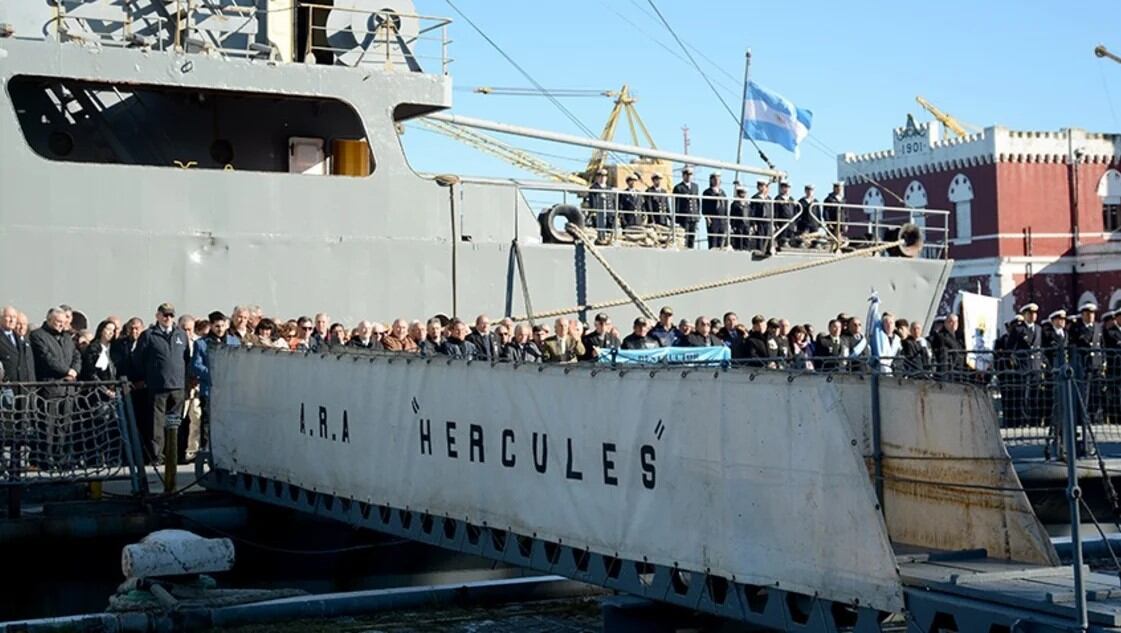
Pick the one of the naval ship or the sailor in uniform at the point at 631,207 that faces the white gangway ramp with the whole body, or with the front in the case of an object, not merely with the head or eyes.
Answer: the sailor in uniform

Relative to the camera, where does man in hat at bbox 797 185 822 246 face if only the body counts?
toward the camera

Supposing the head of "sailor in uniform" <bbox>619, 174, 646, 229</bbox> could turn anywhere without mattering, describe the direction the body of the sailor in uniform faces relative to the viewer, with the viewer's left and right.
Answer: facing the viewer

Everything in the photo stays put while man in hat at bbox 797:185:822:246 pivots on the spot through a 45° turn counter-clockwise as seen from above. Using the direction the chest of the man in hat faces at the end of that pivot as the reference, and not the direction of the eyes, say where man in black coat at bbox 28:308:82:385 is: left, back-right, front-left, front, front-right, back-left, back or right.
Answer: right

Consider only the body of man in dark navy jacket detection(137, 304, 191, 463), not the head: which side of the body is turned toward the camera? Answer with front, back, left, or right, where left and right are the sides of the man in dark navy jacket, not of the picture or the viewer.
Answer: front

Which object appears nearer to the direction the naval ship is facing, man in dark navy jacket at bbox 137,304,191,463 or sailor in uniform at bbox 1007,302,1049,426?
the man in dark navy jacket

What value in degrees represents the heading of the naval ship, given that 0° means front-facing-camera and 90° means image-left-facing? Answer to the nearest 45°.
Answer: approximately 90°

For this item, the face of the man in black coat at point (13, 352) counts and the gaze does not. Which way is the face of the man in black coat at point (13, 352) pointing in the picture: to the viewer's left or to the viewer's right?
to the viewer's right

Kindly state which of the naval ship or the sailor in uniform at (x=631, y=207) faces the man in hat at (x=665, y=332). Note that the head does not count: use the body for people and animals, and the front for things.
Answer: the sailor in uniform

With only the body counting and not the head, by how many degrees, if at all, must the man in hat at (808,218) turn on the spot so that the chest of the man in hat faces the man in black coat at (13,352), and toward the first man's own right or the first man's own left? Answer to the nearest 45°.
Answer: approximately 45° to the first man's own right

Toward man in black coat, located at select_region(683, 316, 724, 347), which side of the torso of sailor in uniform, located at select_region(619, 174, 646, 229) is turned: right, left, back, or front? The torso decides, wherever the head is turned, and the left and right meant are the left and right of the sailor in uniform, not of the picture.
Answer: front

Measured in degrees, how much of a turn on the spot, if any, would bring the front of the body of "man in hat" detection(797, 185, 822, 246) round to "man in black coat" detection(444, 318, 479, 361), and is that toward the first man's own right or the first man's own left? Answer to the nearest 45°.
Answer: approximately 45° to the first man's own right

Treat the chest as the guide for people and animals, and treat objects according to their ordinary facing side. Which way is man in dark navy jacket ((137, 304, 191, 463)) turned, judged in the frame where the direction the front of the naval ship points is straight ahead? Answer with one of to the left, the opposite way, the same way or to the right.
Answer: to the left

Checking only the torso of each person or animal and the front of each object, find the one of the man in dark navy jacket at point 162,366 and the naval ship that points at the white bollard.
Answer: the man in dark navy jacket
